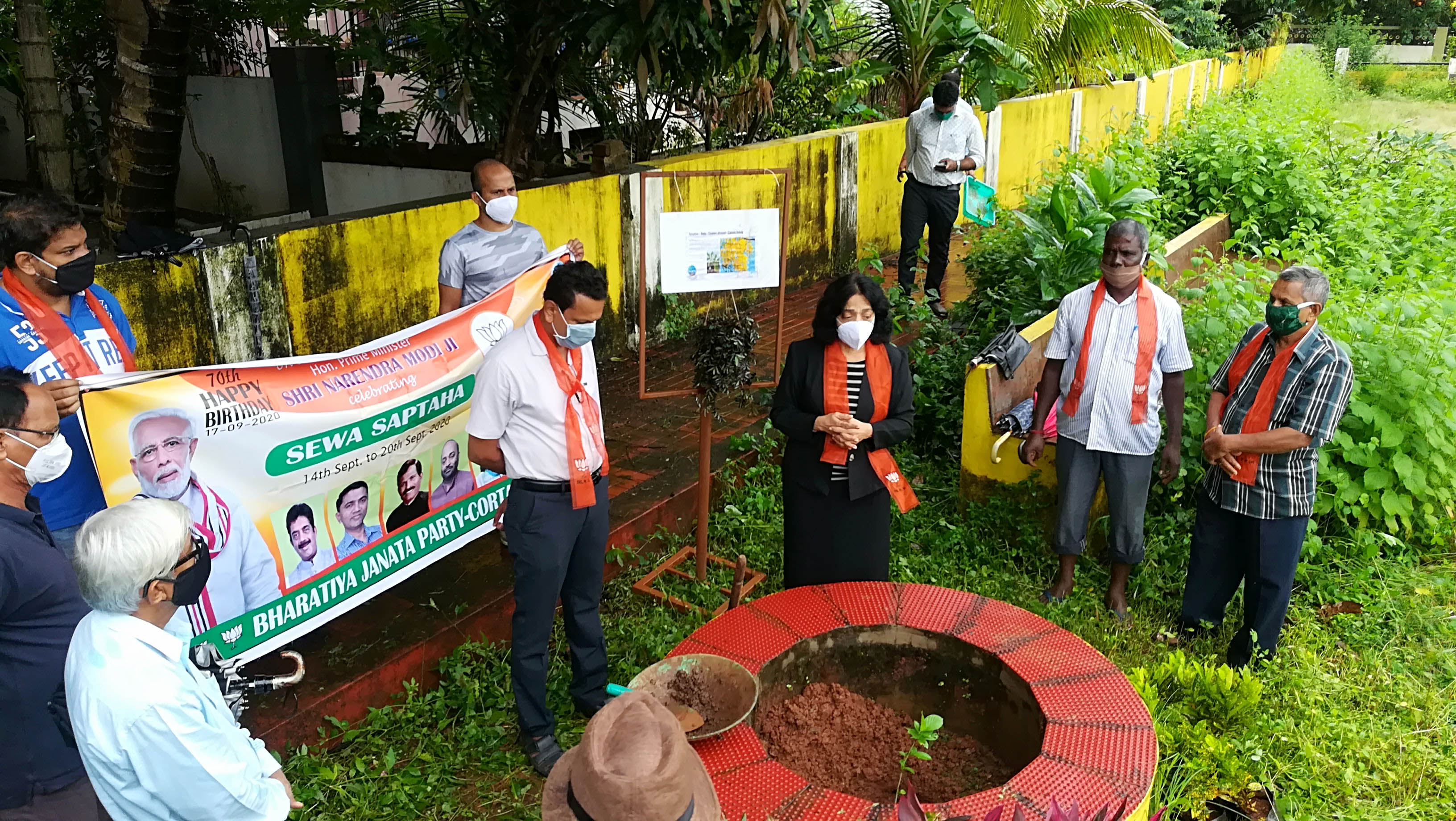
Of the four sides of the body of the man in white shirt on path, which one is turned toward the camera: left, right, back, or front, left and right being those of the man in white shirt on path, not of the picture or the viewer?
front

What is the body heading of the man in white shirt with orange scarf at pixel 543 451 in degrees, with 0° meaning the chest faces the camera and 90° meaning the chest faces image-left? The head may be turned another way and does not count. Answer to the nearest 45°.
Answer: approximately 315°

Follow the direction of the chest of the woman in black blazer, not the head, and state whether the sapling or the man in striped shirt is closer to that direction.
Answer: the sapling

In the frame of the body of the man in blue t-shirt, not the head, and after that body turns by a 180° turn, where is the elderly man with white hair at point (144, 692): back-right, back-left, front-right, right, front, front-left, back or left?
back-left

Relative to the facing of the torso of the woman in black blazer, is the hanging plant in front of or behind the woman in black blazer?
behind

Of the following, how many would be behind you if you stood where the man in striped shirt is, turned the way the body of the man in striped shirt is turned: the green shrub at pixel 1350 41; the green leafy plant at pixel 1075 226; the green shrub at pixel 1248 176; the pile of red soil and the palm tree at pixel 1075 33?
4

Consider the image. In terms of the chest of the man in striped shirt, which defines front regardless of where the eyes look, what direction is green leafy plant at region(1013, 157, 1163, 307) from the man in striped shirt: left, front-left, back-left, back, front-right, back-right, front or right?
back

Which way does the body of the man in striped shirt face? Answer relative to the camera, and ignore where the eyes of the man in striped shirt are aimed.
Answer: toward the camera

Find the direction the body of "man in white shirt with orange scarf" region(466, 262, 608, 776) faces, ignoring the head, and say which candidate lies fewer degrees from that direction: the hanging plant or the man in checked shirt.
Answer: the man in checked shirt

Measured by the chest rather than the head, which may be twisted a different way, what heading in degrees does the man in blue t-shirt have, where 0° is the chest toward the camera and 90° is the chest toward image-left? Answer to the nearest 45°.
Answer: approximately 315°

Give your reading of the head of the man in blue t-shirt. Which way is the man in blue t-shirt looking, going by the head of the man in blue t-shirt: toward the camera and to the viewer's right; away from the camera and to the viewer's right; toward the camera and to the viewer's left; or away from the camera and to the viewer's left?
toward the camera and to the viewer's right

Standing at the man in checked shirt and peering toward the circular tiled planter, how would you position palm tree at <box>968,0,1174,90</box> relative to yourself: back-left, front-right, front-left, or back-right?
back-right

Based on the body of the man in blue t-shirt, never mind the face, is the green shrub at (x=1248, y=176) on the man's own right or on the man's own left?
on the man's own left

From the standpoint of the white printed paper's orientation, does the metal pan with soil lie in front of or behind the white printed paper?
in front
